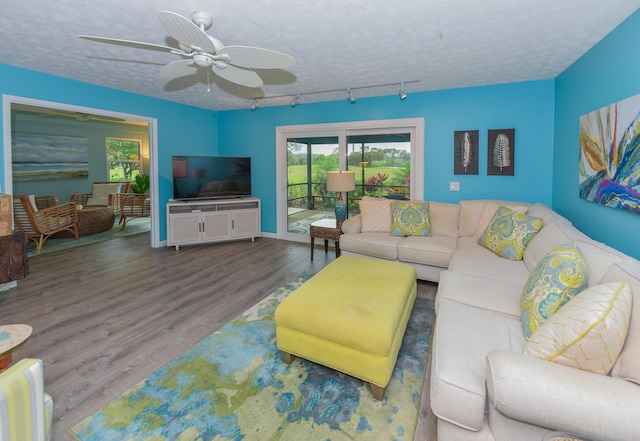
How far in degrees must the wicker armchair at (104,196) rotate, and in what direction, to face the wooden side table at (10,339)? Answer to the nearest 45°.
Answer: approximately 45° to its left

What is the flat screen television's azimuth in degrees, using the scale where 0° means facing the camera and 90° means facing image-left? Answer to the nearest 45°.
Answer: approximately 0°

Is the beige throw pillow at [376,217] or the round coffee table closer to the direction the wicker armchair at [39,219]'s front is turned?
the round coffee table

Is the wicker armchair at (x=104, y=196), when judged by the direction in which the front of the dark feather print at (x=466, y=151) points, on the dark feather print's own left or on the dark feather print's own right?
on the dark feather print's own right
